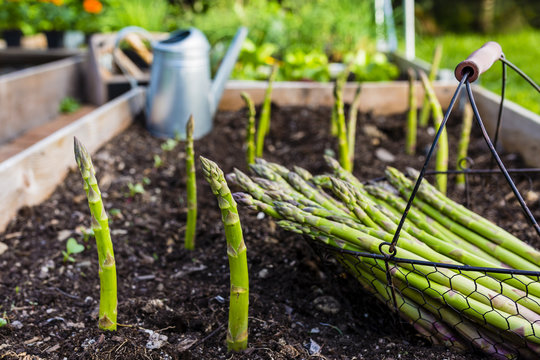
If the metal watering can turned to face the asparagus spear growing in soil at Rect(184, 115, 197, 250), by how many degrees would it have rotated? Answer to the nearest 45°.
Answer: approximately 90° to its right

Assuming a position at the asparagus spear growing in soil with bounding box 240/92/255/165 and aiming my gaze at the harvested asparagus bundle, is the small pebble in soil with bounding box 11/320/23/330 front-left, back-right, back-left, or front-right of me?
front-right

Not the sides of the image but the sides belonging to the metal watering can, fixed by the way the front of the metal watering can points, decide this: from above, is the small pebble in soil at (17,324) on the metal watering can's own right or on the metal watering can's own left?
on the metal watering can's own right

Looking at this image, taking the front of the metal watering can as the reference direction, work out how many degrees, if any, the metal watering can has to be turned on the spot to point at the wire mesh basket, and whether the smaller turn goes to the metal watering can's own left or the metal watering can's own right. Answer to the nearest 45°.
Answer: approximately 90° to the metal watering can's own right

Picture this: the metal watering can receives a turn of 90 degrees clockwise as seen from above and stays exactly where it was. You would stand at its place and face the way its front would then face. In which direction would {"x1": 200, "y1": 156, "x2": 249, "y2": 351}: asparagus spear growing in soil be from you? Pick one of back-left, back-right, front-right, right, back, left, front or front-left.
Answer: front

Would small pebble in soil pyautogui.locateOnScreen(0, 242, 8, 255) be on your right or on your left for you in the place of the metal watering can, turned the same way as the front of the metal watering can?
on your right

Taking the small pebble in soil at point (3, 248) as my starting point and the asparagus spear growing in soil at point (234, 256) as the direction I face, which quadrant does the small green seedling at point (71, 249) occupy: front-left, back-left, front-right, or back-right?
front-left

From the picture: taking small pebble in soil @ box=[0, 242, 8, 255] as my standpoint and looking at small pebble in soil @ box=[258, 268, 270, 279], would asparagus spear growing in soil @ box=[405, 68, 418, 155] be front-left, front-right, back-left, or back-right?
front-left

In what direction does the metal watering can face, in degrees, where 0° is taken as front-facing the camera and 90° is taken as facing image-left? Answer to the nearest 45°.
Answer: approximately 270°

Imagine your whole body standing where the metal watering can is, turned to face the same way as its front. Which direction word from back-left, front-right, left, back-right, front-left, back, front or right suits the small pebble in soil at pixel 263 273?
right

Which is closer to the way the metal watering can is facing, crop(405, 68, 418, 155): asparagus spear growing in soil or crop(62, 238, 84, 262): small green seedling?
the asparagus spear growing in soil

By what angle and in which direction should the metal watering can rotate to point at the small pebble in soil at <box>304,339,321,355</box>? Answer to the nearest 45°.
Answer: approximately 90° to its right

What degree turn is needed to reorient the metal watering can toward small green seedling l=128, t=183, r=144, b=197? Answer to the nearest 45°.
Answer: approximately 90° to its right

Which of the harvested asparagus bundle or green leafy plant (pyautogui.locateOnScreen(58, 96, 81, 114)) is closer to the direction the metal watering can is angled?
the harvested asparagus bundle

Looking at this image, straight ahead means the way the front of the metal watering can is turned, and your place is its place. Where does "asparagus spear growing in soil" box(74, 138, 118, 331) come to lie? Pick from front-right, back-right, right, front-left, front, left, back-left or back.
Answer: right
